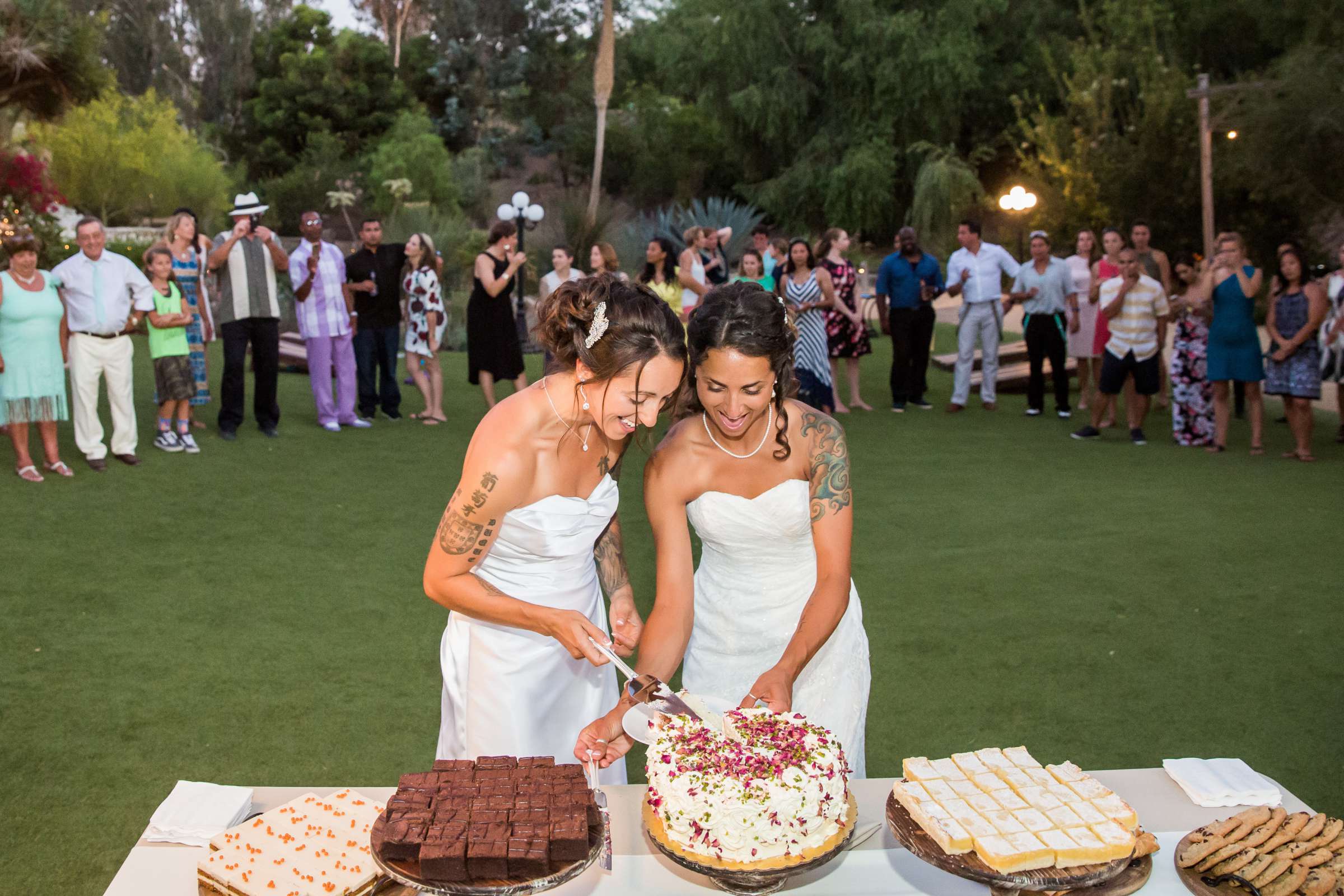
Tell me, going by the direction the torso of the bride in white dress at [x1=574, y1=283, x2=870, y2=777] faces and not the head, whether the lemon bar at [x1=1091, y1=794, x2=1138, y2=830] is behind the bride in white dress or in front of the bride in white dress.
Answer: in front

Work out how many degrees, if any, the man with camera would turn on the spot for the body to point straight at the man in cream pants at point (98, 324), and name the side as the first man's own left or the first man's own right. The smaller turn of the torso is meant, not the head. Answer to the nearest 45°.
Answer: approximately 45° to the first man's own right

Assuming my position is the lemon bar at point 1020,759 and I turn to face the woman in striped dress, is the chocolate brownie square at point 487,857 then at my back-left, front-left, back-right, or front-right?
back-left

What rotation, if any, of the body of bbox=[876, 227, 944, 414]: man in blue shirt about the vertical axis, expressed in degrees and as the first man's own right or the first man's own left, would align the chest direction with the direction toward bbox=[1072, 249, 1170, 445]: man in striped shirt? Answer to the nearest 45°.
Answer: approximately 45° to the first man's own left

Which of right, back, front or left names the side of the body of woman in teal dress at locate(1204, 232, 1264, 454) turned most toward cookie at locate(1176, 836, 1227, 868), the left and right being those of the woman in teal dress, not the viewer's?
front

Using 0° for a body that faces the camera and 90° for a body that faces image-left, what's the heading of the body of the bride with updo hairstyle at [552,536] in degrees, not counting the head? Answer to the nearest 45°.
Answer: approximately 315°

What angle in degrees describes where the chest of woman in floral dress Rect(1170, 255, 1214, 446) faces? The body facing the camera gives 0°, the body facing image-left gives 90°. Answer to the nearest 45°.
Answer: approximately 0°

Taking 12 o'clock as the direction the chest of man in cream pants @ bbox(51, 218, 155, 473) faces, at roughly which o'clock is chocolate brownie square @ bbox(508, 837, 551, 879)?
The chocolate brownie square is roughly at 12 o'clock from the man in cream pants.

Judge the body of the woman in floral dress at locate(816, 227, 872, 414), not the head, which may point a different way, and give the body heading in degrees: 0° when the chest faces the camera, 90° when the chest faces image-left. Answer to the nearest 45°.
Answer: approximately 315°

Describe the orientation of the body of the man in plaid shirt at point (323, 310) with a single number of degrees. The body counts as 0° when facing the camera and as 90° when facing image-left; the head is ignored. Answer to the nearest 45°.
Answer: approximately 315°
